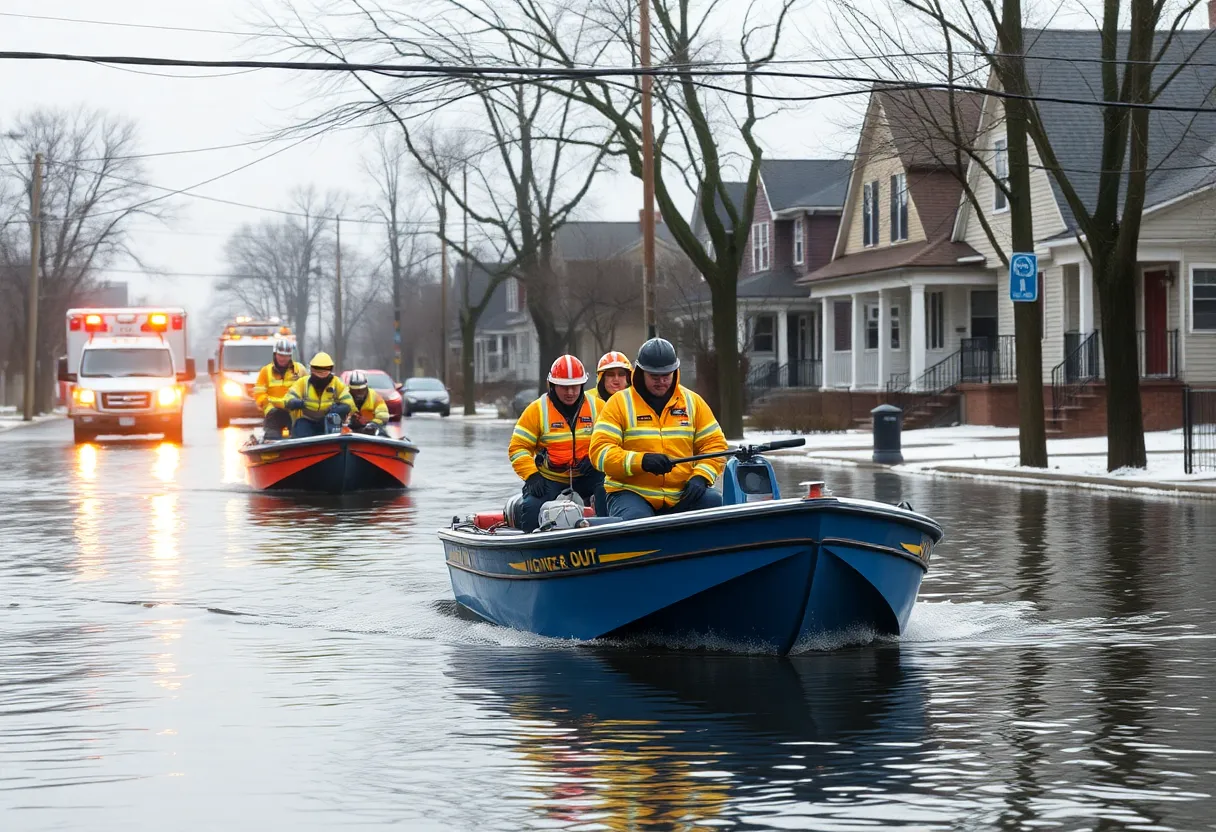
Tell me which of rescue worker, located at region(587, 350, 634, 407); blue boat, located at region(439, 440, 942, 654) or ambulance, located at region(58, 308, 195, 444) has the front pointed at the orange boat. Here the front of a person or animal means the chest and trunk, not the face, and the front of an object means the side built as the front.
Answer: the ambulance

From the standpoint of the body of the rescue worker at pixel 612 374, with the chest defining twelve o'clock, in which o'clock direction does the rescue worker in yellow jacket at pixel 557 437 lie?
The rescue worker in yellow jacket is roughly at 1 o'clock from the rescue worker.

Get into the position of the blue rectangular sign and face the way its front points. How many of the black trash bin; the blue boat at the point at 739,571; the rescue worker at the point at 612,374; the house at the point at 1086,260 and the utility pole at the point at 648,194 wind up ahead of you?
2

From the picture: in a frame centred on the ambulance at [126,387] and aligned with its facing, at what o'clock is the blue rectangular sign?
The blue rectangular sign is roughly at 11 o'clock from the ambulance.

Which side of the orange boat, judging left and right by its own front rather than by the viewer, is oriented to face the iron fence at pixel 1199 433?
left

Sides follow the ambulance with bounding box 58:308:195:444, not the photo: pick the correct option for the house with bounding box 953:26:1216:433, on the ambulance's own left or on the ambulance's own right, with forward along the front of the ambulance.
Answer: on the ambulance's own left

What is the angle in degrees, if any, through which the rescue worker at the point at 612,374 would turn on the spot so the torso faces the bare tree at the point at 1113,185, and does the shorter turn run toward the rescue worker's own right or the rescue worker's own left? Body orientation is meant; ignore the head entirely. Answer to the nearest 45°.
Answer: approximately 135° to the rescue worker's own left

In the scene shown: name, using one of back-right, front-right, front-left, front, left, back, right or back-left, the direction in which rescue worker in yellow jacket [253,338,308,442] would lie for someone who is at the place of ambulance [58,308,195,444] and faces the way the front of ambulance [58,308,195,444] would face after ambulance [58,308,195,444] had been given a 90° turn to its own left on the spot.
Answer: right
